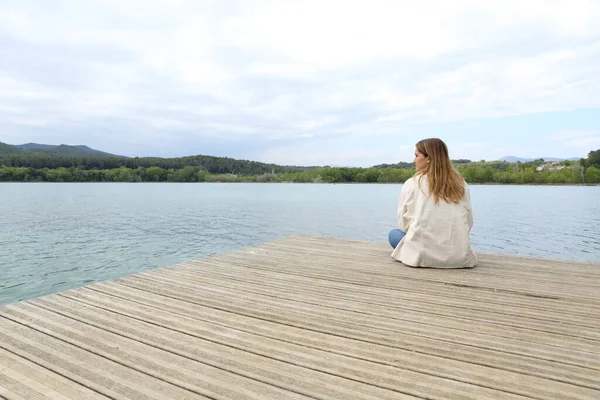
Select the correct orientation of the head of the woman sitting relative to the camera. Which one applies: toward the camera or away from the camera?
away from the camera

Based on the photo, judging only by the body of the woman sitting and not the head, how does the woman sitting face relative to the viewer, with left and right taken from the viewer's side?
facing away from the viewer and to the left of the viewer
